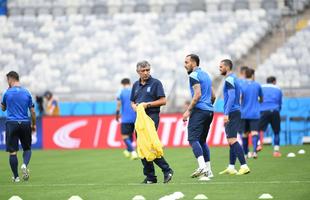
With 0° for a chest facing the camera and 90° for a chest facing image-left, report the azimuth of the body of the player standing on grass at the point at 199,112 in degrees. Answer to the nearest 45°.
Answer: approximately 135°

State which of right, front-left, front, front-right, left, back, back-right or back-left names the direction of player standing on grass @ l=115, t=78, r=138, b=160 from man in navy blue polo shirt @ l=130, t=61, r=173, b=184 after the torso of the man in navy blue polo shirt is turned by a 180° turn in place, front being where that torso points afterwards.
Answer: front-left

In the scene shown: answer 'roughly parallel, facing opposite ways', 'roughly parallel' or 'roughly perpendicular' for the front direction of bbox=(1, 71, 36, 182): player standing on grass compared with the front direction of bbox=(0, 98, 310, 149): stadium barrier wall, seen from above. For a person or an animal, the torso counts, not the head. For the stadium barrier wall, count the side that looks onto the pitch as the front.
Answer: roughly parallel, facing opposite ways

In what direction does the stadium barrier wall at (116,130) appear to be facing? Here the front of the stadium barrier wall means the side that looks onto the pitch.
toward the camera

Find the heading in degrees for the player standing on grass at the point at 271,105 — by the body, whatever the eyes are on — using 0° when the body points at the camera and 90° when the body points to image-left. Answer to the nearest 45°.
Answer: approximately 180°

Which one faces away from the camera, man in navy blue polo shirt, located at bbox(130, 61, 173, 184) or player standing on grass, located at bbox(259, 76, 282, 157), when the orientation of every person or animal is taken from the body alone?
the player standing on grass

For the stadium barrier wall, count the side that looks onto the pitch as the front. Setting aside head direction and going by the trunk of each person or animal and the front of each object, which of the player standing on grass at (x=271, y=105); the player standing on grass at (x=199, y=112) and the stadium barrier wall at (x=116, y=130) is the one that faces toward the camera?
the stadium barrier wall

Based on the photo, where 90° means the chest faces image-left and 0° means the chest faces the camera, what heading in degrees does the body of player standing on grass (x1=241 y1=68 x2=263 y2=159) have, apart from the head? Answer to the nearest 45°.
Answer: approximately 180°

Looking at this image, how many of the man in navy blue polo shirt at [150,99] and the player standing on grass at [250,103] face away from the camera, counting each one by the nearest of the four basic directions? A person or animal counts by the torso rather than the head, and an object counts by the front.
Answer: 1

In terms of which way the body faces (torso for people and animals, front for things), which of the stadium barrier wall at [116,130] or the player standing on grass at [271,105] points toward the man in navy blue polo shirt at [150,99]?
the stadium barrier wall
